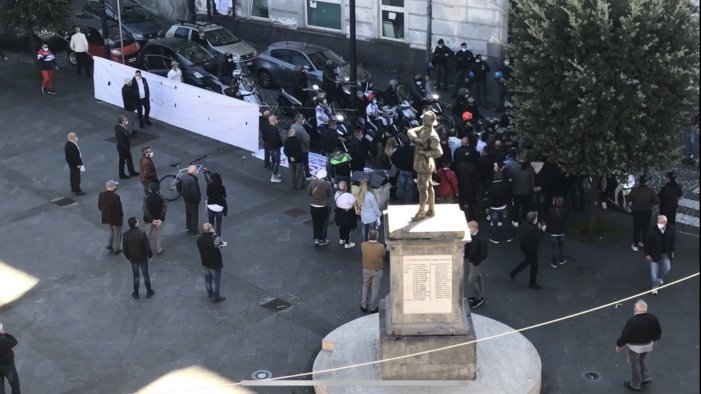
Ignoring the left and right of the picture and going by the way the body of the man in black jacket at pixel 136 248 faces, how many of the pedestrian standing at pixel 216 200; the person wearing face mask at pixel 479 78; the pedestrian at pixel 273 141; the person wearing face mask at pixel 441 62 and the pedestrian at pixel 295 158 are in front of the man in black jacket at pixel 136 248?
5

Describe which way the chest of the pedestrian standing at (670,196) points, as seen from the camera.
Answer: away from the camera

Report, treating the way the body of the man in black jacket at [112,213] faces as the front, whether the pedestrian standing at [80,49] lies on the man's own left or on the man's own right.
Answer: on the man's own left

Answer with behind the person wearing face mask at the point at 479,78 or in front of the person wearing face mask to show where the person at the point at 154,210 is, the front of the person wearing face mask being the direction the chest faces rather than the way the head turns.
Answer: in front

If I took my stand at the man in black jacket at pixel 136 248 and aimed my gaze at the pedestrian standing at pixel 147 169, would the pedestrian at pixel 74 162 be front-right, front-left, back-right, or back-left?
front-left

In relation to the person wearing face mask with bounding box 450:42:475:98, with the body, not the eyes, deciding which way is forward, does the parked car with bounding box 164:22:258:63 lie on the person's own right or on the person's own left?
on the person's own right

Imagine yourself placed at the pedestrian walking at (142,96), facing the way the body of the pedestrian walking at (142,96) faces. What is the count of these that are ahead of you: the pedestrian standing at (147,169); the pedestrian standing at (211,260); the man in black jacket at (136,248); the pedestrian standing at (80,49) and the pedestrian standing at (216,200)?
4

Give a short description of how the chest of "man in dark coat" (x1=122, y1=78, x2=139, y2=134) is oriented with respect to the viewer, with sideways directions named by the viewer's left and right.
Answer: facing to the right of the viewer

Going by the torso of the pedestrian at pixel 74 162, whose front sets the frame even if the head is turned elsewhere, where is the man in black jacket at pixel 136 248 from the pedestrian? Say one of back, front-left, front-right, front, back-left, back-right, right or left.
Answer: right

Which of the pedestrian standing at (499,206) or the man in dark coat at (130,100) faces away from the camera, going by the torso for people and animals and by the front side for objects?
the pedestrian standing

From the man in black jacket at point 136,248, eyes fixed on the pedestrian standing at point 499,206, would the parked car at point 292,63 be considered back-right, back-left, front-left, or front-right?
front-left

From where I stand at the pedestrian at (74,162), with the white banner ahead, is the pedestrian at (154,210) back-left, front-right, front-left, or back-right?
back-right

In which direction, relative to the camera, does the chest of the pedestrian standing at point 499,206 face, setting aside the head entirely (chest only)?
away from the camera
